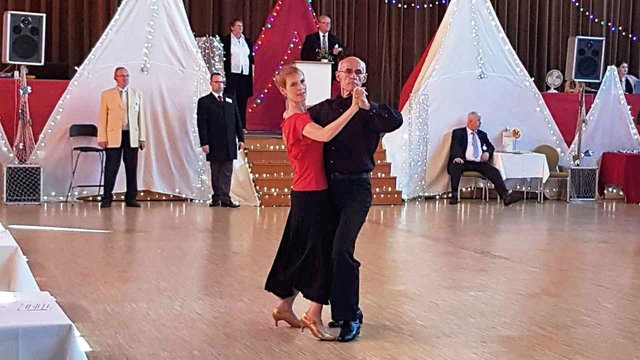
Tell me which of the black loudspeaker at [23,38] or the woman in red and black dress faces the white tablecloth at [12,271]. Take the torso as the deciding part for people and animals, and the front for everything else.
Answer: the black loudspeaker

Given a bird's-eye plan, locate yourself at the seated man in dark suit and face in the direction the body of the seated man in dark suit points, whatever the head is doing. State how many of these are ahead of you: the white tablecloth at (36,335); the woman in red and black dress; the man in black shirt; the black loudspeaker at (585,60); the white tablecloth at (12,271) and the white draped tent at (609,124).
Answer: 4

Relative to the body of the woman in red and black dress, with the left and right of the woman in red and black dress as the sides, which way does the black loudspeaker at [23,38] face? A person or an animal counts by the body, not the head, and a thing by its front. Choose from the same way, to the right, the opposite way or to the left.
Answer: to the right

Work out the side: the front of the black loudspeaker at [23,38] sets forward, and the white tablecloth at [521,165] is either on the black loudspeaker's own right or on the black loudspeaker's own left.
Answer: on the black loudspeaker's own left

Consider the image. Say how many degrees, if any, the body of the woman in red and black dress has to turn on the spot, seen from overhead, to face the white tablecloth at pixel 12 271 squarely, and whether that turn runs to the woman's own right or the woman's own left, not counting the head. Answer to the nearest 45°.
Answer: approximately 135° to the woman's own right

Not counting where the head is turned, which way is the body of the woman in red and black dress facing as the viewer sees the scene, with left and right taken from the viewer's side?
facing to the right of the viewer

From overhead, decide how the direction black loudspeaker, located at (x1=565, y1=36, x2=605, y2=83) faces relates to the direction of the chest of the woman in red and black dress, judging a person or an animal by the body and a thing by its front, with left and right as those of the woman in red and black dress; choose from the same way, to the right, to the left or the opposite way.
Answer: to the right

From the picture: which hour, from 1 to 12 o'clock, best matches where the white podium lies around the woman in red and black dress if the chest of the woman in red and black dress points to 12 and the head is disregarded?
The white podium is roughly at 9 o'clock from the woman in red and black dress.

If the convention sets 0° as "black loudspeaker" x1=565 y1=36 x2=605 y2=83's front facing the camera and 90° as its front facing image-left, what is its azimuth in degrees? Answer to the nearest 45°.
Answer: approximately 0°

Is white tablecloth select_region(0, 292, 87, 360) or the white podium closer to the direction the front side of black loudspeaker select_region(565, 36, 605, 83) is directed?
the white tablecloth

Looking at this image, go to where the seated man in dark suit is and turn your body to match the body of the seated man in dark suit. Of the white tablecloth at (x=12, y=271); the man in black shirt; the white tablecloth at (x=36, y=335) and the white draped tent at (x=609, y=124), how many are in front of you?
3

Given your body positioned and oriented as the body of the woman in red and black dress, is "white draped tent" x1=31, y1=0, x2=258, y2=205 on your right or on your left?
on your left

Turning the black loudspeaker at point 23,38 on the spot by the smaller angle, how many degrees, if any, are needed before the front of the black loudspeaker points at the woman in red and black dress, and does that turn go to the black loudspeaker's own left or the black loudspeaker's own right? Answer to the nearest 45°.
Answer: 0° — it already faces them

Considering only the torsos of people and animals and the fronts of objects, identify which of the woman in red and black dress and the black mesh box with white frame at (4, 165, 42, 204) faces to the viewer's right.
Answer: the woman in red and black dress
